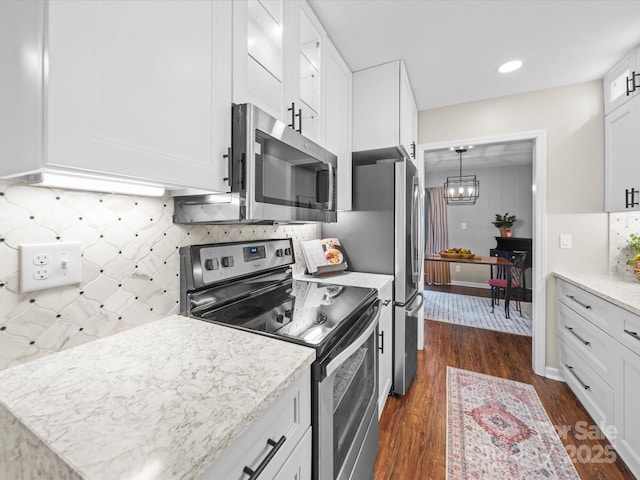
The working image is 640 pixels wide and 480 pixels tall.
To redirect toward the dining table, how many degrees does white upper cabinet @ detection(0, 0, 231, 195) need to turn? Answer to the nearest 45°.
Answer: approximately 45° to its left

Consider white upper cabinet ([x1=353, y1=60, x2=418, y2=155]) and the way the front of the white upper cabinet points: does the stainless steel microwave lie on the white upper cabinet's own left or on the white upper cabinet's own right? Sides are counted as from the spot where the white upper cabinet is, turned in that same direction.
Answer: on the white upper cabinet's own right

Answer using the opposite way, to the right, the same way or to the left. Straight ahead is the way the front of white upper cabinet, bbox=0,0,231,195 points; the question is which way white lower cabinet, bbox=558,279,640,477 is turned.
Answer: the opposite way

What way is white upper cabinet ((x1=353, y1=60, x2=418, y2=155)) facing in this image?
to the viewer's right

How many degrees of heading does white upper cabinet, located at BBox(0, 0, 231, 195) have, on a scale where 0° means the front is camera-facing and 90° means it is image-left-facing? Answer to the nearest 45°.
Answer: approximately 315°

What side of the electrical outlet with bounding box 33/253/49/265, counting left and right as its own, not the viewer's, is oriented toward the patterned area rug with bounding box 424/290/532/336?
left

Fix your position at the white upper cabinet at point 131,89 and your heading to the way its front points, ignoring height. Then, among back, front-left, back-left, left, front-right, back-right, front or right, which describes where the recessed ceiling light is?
front-left

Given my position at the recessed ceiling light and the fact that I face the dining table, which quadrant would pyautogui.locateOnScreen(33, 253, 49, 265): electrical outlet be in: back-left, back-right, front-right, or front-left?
back-left

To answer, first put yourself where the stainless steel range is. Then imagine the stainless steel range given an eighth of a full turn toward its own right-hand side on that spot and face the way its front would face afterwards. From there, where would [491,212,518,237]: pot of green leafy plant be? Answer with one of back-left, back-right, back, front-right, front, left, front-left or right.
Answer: back-left

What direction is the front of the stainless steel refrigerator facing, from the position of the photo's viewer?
facing to the right of the viewer
